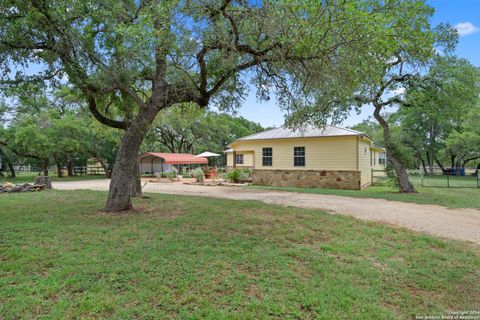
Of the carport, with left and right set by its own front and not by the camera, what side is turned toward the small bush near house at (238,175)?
left

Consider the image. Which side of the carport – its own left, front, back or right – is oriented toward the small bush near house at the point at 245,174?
left

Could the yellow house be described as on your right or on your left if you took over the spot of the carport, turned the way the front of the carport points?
on your left

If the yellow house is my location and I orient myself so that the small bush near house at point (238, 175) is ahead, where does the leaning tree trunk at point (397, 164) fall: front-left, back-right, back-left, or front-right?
back-left

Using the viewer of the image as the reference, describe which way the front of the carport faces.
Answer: facing the viewer and to the left of the viewer
